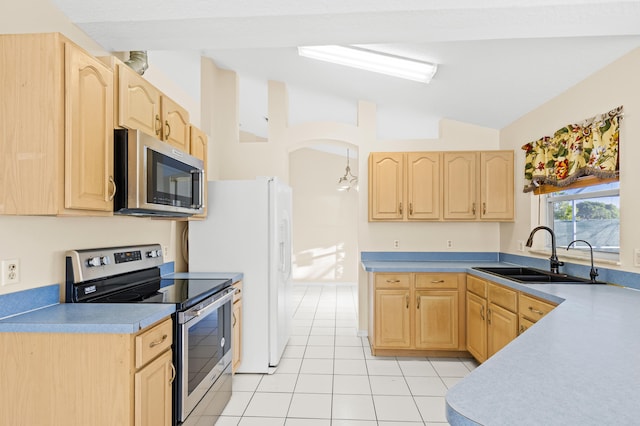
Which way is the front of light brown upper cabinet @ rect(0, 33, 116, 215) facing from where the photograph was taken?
facing the viewer and to the right of the viewer

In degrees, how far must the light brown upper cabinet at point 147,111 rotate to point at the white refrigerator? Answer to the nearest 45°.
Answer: approximately 90° to its left

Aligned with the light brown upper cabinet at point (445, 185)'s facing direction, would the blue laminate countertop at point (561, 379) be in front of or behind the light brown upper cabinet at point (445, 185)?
in front

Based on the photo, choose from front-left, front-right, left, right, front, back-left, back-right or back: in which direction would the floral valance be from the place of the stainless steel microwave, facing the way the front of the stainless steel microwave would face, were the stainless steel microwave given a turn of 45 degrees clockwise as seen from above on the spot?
left

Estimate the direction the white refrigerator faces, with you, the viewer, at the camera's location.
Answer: facing to the right of the viewer

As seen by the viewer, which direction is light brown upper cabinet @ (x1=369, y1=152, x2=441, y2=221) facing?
toward the camera

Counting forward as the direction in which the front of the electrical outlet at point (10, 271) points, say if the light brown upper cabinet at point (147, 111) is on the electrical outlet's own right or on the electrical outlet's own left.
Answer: on the electrical outlet's own left

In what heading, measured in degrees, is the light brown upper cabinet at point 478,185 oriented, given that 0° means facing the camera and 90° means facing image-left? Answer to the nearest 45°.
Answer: approximately 0°

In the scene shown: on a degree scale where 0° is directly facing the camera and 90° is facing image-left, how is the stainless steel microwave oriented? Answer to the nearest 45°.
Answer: approximately 315°

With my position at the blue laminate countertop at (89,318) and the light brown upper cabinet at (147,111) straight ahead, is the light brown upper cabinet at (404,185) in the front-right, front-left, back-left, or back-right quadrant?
front-right

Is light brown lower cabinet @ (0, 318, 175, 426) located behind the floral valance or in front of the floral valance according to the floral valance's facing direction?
in front

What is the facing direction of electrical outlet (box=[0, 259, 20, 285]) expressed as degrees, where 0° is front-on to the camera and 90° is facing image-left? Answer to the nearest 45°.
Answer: approximately 315°

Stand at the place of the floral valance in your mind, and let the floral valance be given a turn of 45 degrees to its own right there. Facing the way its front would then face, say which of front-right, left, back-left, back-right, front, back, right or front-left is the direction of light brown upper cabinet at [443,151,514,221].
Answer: front-right

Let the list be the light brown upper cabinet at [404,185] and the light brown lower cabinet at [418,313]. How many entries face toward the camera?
2

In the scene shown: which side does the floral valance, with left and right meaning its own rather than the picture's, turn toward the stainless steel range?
front
